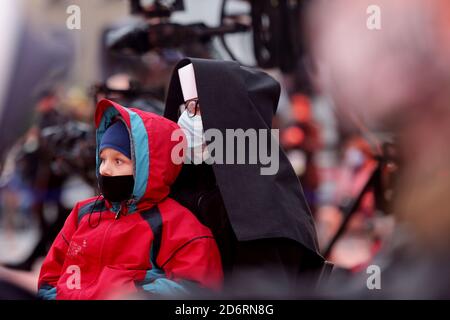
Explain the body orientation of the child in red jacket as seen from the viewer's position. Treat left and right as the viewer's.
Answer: facing the viewer and to the left of the viewer
